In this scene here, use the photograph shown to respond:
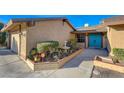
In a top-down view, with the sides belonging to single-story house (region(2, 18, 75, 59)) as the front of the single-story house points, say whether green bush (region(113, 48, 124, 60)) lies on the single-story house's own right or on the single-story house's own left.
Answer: on the single-story house's own left

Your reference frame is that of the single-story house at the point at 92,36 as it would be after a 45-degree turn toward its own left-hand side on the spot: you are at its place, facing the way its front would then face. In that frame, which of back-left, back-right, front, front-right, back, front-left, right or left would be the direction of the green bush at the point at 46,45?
back-right
